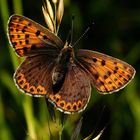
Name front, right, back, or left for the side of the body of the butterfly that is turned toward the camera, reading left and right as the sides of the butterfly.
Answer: back
